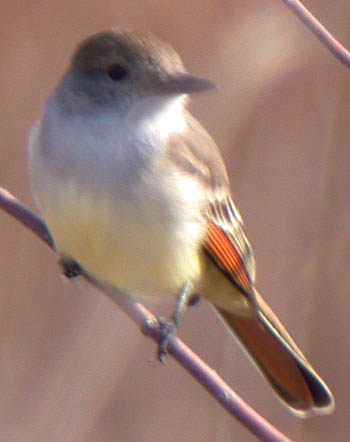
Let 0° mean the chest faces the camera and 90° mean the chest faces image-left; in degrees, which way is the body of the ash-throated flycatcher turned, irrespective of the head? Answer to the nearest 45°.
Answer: approximately 45°
